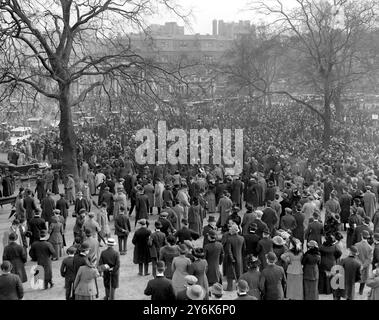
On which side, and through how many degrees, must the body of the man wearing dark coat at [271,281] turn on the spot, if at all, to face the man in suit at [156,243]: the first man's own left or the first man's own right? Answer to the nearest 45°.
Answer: approximately 45° to the first man's own left

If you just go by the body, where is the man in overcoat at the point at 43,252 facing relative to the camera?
away from the camera

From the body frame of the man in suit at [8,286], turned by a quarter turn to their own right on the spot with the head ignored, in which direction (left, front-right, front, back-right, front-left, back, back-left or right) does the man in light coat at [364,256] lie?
front

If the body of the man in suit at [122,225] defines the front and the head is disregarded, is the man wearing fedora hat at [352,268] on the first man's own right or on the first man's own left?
on the first man's own right

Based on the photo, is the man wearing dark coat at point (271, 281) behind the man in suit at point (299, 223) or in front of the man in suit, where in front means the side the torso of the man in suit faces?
behind

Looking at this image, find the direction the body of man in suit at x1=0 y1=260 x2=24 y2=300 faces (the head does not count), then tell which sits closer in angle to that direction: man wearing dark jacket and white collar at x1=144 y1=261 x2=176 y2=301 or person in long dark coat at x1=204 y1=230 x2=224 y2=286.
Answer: the person in long dark coat

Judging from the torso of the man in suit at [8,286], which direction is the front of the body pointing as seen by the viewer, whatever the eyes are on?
away from the camera

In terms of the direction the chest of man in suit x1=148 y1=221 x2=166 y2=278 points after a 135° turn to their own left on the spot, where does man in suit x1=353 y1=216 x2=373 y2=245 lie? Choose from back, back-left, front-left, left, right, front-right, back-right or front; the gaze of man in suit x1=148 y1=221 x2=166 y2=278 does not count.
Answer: back-left

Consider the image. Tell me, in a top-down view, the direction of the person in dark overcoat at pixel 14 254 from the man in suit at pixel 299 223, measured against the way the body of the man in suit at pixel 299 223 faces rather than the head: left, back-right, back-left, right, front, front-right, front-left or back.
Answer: back-left

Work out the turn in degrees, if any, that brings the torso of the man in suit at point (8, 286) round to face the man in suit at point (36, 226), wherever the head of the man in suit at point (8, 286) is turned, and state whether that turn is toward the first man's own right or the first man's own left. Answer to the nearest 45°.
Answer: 0° — they already face them

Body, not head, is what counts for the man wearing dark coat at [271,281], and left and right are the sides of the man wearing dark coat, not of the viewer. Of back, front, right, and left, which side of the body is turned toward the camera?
back

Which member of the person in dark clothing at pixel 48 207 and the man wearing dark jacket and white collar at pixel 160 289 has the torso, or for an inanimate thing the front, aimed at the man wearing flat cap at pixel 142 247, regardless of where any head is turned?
the man wearing dark jacket and white collar at pixel 160 289

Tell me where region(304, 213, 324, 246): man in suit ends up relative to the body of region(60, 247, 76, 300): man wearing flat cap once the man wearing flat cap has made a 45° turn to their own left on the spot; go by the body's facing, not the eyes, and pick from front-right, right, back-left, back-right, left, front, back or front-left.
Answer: right

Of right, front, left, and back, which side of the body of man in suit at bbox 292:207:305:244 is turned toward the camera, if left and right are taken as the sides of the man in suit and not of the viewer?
back

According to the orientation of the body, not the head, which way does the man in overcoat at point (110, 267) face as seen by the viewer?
away from the camera

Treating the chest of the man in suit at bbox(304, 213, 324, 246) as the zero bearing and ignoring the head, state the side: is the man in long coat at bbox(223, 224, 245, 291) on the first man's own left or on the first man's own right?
on the first man's own left

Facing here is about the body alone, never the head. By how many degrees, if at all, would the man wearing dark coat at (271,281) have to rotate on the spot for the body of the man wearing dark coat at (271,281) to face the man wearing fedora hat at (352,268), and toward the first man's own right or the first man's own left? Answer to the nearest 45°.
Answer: approximately 45° to the first man's own right
